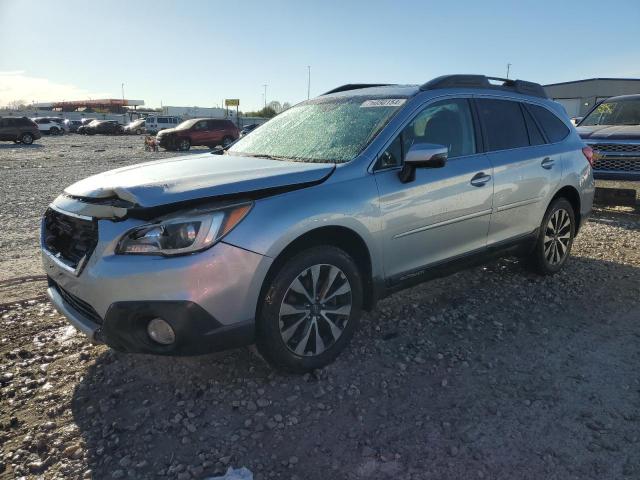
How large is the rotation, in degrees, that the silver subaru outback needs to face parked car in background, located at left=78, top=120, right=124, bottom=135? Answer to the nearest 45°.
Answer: approximately 90° to its right

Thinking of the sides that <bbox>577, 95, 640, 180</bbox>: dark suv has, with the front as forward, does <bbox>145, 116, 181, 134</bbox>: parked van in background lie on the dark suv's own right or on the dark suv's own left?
on the dark suv's own right

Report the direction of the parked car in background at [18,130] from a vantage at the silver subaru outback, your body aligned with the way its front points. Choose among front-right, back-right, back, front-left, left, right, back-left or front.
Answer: right

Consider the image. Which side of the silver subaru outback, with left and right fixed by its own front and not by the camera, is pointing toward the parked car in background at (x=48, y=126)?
right

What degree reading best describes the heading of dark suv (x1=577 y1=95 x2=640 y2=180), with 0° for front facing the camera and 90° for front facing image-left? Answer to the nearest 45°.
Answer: approximately 0°

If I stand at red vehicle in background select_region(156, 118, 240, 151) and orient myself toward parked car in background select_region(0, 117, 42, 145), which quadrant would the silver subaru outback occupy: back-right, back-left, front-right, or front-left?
back-left

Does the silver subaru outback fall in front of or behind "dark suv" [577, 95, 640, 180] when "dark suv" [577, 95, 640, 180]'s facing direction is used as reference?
in front

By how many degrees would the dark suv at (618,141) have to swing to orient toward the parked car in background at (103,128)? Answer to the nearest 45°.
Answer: approximately 135° to its right

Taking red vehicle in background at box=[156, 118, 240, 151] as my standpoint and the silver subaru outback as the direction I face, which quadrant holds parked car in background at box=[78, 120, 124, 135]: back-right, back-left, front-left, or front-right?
back-right

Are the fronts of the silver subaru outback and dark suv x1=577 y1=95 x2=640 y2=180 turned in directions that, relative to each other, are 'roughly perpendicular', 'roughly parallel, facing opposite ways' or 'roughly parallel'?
roughly parallel

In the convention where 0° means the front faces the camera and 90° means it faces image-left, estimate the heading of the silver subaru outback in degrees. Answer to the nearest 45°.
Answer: approximately 45°

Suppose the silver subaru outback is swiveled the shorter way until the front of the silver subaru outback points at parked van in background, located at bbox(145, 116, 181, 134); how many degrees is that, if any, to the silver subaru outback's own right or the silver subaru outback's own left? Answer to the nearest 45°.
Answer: approximately 135° to the silver subaru outback's own right
